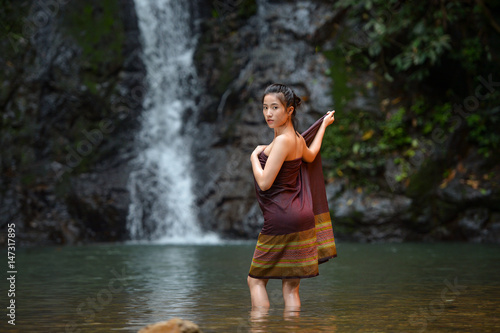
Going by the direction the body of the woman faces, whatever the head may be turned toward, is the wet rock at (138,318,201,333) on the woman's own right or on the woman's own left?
on the woman's own left

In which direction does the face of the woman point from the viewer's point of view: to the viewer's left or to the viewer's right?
to the viewer's left

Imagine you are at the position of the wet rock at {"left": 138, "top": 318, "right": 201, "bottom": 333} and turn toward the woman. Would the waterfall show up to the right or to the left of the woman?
left

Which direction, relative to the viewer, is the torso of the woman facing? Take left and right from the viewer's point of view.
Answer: facing away from the viewer and to the left of the viewer

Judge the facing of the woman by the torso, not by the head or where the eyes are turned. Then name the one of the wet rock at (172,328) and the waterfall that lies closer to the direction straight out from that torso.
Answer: the waterfall
